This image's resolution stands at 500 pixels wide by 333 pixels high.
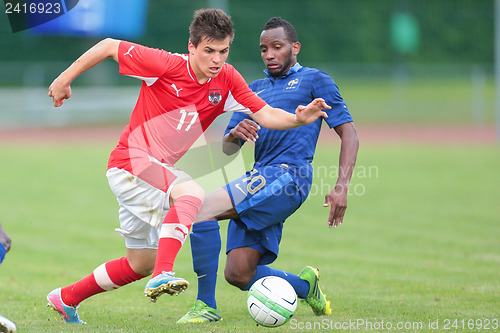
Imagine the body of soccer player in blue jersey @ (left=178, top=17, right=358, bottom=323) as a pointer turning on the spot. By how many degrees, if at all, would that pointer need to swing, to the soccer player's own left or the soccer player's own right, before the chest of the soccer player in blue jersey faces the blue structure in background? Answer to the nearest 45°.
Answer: approximately 135° to the soccer player's own right

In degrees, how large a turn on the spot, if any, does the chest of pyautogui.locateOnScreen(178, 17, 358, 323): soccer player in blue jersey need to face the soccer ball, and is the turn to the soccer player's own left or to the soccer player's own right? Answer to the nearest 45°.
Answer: approximately 45° to the soccer player's own left

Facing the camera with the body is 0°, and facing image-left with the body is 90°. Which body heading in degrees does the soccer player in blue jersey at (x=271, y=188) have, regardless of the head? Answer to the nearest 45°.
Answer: approximately 45°
